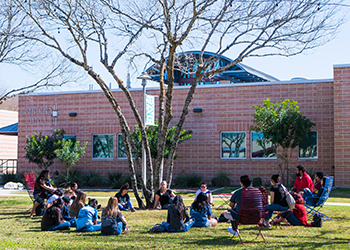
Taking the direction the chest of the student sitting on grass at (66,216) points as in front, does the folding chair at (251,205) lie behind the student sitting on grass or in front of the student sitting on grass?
in front

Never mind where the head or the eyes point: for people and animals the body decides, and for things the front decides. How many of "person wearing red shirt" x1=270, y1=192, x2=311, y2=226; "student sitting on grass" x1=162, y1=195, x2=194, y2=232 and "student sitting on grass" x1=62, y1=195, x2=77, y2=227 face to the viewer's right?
1

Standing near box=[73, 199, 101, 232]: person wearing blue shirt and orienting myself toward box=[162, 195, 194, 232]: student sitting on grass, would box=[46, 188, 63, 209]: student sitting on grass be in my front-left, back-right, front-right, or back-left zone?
back-left

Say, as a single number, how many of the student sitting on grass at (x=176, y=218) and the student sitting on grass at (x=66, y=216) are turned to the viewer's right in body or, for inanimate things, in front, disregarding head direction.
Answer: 1

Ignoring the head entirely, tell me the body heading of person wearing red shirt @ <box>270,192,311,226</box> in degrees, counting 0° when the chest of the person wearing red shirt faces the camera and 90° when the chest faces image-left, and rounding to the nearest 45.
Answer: approximately 90°

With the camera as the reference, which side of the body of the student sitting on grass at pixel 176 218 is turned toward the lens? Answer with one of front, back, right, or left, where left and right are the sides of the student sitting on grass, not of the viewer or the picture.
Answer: back

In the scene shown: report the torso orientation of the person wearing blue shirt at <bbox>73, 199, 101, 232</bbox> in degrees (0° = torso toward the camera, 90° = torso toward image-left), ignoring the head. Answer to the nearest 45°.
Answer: approximately 225°

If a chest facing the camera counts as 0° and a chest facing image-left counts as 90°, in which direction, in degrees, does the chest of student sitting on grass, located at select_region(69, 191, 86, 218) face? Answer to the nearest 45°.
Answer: approximately 225°

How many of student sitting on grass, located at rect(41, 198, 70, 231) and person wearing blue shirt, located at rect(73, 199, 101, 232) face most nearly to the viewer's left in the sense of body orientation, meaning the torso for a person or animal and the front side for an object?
0

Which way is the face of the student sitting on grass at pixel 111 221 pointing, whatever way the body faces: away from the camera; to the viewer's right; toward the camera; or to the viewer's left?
away from the camera

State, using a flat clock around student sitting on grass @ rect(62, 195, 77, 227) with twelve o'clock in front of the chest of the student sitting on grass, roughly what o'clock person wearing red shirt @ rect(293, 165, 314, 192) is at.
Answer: The person wearing red shirt is roughly at 12 o'clock from the student sitting on grass.

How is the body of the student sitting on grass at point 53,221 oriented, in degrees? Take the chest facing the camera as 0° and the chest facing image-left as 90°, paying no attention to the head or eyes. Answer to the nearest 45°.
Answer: approximately 225°
